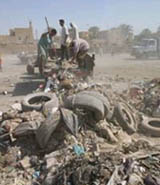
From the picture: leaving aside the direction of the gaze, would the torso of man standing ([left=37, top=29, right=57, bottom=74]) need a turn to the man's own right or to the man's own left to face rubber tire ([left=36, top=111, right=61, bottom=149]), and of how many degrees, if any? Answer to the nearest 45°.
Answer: approximately 90° to the man's own right

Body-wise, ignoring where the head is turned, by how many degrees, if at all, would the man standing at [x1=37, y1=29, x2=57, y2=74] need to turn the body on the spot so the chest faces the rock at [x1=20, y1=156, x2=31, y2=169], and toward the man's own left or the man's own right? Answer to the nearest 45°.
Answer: approximately 90° to the man's own right

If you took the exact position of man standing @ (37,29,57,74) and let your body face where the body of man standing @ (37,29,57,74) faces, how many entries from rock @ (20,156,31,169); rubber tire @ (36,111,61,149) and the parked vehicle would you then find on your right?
2

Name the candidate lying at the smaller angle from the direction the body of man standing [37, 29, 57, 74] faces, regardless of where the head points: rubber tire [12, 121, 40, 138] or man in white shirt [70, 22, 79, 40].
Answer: the man in white shirt

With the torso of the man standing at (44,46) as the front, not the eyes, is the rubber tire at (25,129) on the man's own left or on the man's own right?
on the man's own right

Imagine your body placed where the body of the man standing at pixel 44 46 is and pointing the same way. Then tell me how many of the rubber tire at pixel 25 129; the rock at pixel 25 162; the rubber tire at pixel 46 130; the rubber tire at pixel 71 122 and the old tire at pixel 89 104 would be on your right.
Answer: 5

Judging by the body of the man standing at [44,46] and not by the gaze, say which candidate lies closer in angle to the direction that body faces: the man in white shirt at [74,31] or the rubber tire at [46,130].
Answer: the man in white shirt

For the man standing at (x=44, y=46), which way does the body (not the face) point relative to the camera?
to the viewer's right

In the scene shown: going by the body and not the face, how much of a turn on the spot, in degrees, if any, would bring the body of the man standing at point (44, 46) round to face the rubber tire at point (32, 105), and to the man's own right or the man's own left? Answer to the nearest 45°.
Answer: approximately 90° to the man's own right

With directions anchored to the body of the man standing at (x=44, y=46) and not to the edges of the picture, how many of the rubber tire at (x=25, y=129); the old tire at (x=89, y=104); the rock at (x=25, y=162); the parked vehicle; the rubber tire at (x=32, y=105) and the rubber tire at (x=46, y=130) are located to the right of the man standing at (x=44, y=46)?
5

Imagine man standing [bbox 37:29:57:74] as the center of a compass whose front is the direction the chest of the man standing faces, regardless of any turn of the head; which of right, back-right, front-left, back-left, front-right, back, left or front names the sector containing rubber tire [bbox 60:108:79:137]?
right

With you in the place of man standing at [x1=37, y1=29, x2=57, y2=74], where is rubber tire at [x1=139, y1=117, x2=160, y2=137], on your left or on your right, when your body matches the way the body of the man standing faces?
on your right

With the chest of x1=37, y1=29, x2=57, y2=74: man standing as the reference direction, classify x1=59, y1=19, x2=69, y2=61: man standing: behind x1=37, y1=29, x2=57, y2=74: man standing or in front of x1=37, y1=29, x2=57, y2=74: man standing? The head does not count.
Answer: in front

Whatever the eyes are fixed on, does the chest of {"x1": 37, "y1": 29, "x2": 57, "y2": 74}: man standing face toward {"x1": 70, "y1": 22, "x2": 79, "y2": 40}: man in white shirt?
yes
